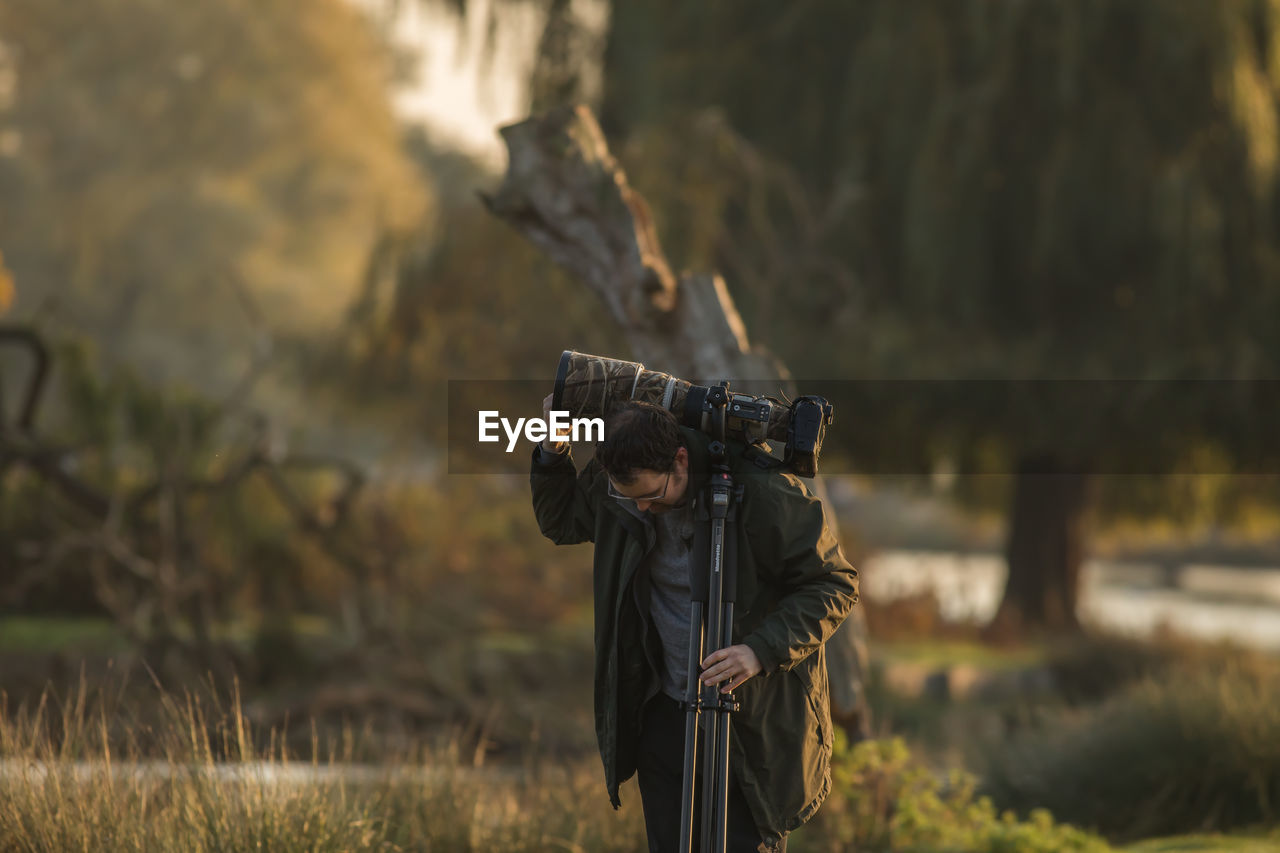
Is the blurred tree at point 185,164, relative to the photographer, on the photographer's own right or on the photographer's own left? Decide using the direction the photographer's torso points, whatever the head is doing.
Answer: on the photographer's own right

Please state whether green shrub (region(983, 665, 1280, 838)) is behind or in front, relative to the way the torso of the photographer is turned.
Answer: behind

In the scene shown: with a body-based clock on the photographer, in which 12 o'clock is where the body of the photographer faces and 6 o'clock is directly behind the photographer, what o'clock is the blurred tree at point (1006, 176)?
The blurred tree is roughly at 5 o'clock from the photographer.

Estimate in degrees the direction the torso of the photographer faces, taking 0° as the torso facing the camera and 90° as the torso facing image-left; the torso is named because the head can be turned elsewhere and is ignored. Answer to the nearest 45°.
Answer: approximately 45°

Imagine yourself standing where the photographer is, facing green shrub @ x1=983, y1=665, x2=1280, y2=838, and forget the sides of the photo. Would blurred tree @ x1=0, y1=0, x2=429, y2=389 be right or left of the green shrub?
left
